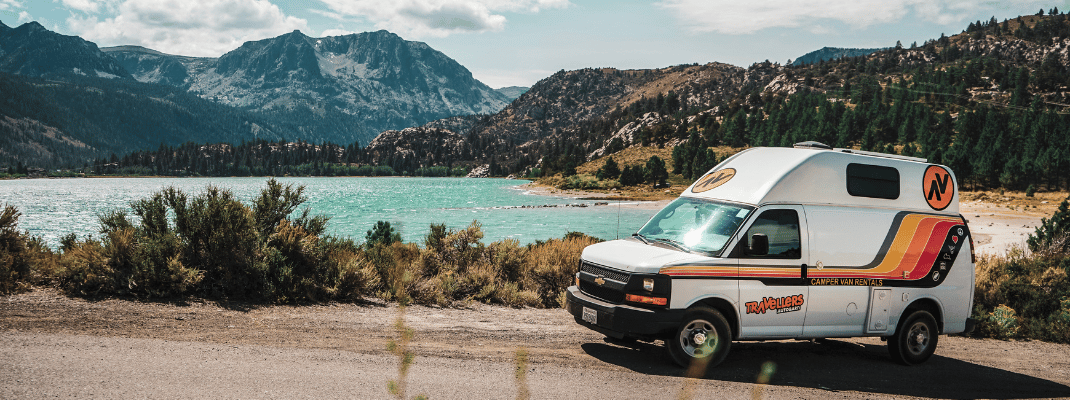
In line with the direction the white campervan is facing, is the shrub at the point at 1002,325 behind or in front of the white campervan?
behind

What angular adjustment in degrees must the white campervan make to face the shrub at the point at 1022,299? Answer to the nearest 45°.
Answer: approximately 180°

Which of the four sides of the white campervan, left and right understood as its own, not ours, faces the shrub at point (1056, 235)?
back

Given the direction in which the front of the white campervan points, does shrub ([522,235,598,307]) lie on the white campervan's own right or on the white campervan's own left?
on the white campervan's own right

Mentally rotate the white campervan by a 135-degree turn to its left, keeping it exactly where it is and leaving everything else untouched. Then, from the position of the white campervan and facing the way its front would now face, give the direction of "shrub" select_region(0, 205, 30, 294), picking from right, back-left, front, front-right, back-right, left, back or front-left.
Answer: back

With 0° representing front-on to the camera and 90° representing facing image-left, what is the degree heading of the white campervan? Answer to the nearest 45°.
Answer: approximately 45°
